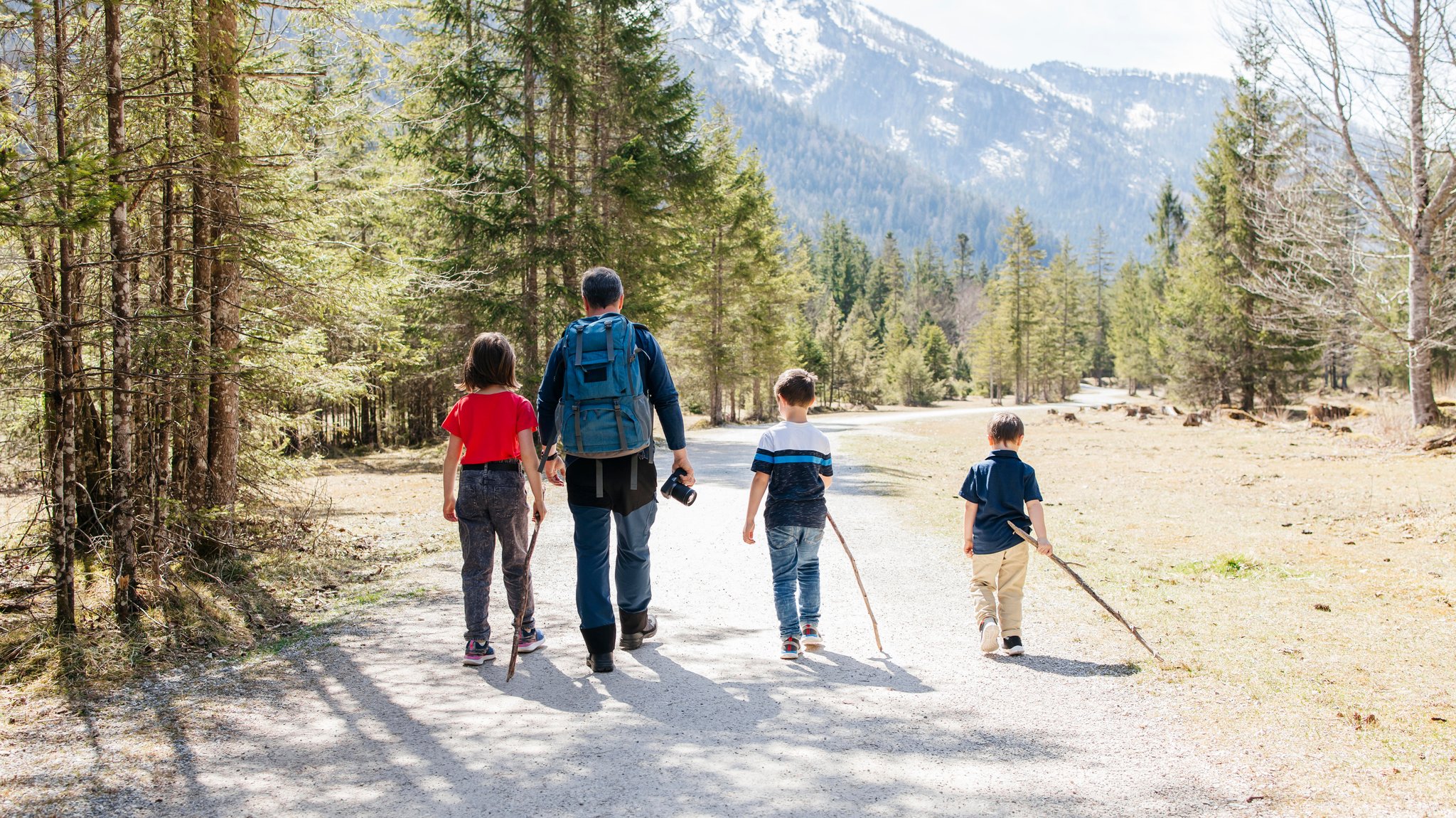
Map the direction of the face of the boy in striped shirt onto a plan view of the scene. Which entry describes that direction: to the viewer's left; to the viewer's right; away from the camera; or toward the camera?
away from the camera

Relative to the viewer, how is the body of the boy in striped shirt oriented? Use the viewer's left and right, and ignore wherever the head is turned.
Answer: facing away from the viewer

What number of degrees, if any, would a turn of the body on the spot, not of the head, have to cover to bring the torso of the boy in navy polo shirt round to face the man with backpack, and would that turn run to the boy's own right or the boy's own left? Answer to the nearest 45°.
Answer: approximately 135° to the boy's own left

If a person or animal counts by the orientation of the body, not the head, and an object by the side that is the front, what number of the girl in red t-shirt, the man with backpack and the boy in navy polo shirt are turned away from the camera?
3

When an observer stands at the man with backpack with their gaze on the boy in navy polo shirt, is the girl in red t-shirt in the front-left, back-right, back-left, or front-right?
back-left

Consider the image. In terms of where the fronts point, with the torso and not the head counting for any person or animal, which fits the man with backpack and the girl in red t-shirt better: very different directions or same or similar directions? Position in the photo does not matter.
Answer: same or similar directions

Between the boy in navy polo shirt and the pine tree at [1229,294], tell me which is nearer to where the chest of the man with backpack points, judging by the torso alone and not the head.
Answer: the pine tree

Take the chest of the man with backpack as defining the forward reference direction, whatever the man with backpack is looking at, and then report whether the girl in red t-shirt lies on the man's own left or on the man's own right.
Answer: on the man's own left

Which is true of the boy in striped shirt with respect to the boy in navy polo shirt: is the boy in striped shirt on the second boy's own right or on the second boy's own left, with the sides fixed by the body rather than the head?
on the second boy's own left

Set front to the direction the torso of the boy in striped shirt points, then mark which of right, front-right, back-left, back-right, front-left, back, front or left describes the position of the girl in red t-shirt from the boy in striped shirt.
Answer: left

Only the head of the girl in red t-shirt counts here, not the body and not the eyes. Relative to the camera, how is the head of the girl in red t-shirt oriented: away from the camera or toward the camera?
away from the camera

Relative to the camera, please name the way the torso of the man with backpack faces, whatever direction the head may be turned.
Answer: away from the camera

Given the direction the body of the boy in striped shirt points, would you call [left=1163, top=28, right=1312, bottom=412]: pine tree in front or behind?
in front

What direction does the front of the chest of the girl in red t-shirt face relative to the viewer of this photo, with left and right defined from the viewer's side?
facing away from the viewer

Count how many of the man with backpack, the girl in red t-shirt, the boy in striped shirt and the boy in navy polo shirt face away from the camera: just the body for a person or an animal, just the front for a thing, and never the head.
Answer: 4

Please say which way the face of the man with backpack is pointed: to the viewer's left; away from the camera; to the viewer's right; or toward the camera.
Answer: away from the camera

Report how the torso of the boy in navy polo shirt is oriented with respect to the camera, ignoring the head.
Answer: away from the camera

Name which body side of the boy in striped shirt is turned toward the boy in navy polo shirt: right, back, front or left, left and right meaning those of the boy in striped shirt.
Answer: right
